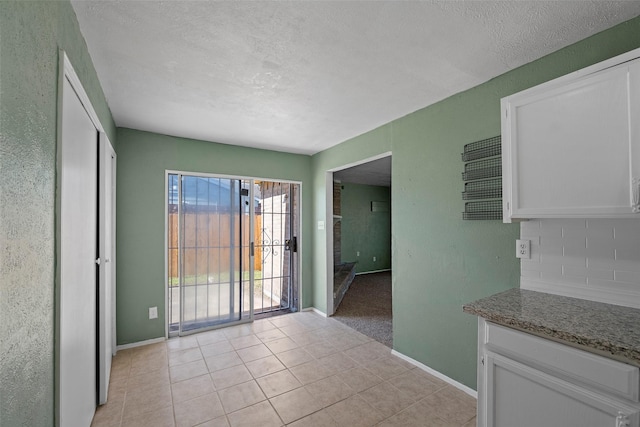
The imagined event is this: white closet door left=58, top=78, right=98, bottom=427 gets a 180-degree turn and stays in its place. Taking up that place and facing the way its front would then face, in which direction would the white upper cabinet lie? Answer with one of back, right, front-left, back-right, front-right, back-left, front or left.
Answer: back-left

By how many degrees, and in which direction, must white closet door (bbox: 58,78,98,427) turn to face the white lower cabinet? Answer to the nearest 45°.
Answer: approximately 45° to its right

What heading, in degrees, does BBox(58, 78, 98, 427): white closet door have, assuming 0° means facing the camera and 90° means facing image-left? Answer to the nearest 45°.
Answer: approximately 270°

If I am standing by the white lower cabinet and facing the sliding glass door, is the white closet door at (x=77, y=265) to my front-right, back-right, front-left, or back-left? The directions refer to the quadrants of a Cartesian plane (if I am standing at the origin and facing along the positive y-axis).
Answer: front-left

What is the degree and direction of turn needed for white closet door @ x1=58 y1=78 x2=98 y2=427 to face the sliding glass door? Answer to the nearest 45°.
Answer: approximately 45° to its left
